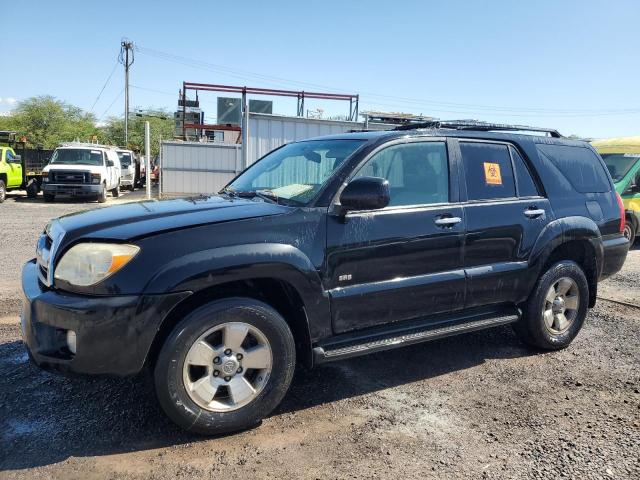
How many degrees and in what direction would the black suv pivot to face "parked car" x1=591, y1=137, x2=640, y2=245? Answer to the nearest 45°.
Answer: approximately 180°

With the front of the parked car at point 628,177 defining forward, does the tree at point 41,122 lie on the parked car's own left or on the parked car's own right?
on the parked car's own right

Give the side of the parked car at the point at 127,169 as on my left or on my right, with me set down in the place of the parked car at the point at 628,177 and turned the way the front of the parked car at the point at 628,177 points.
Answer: on my right

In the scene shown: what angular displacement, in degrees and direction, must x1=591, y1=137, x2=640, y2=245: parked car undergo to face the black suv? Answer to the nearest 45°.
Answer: approximately 45° to its left

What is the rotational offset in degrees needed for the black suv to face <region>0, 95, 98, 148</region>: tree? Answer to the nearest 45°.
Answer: approximately 90° to its right

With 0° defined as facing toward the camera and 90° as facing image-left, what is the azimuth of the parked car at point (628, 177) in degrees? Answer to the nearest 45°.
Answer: approximately 45°

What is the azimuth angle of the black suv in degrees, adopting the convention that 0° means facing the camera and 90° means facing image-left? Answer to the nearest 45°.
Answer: approximately 45°

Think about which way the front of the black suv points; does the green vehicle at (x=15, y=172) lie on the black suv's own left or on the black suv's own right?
on the black suv's own right
